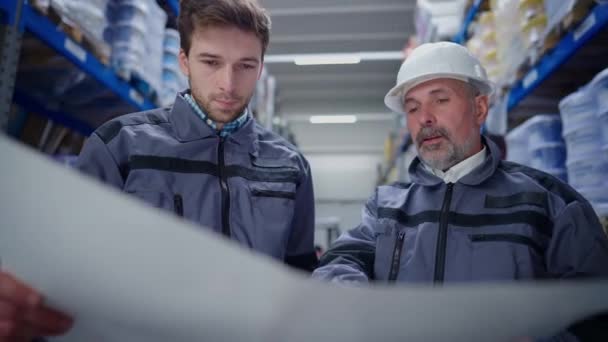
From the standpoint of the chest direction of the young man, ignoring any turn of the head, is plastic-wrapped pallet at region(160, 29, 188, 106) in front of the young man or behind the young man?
behind

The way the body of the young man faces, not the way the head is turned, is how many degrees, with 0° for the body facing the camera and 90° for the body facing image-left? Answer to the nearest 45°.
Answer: approximately 0°

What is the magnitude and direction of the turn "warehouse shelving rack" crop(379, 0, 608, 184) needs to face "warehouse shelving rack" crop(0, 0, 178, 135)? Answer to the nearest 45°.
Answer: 0° — it already faces it

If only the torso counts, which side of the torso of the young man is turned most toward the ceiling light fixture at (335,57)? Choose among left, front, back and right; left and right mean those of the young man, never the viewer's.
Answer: back

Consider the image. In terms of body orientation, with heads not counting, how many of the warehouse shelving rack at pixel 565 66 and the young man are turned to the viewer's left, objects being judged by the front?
1

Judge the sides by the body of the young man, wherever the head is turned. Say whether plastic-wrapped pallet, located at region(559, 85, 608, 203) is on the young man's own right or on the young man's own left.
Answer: on the young man's own left

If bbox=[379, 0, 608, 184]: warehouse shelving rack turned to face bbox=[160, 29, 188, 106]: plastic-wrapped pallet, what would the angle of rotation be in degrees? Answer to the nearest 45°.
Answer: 0° — it already faces it

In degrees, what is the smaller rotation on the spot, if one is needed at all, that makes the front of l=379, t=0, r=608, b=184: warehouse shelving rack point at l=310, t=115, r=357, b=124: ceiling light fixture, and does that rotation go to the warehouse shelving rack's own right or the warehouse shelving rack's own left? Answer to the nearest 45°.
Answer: approximately 45° to the warehouse shelving rack's own right

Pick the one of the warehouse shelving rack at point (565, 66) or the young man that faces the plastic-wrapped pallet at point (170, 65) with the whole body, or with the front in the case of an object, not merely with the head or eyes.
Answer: the warehouse shelving rack

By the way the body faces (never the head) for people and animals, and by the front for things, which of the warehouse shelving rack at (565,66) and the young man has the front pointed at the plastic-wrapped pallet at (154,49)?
the warehouse shelving rack

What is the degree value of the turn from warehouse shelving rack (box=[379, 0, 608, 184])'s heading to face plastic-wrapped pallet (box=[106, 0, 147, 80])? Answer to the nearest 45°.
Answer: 0° — it already faces it

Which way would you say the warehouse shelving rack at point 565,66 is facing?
to the viewer's left
